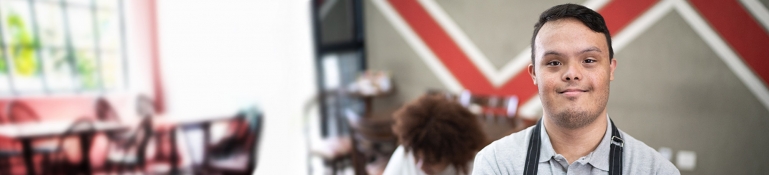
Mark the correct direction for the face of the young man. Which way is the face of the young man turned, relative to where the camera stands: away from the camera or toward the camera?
toward the camera

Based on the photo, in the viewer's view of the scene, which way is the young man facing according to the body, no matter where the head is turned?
toward the camera

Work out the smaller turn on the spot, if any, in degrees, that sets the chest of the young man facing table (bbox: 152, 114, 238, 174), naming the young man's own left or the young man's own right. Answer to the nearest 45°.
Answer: approximately 135° to the young man's own right

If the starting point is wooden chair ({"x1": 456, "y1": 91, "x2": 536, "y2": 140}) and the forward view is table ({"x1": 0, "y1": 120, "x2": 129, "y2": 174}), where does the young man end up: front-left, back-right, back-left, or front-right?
front-left

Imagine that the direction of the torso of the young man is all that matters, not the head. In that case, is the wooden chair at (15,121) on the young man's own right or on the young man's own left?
on the young man's own right
